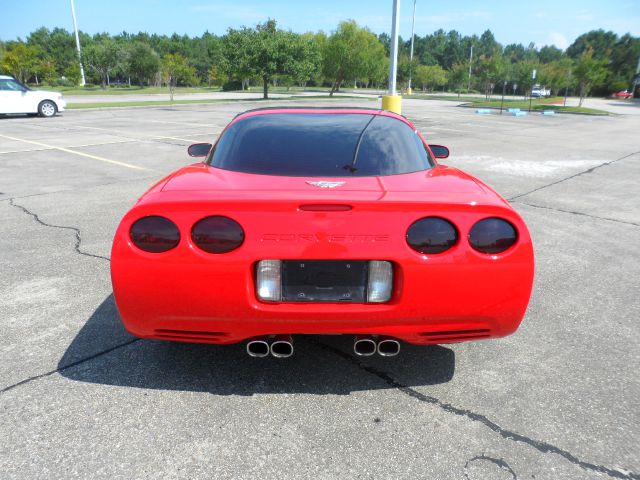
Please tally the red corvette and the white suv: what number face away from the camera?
1

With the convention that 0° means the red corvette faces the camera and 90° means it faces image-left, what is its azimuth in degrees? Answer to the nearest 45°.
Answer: approximately 180°

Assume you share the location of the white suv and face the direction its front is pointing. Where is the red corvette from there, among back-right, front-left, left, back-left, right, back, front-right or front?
right

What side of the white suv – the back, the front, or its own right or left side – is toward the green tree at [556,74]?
front

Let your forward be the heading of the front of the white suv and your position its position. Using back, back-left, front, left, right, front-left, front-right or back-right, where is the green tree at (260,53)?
front-left

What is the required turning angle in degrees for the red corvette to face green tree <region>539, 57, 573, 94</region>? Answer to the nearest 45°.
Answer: approximately 45° to its right

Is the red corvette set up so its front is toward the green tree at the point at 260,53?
yes

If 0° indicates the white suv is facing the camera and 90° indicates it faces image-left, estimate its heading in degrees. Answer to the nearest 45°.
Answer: approximately 270°

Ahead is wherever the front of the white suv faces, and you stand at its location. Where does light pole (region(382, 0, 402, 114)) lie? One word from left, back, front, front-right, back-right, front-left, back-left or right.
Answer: front-right

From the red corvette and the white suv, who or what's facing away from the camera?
the red corvette

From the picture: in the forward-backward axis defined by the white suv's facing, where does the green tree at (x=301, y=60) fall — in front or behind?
in front

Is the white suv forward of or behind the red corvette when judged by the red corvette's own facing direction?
forward
